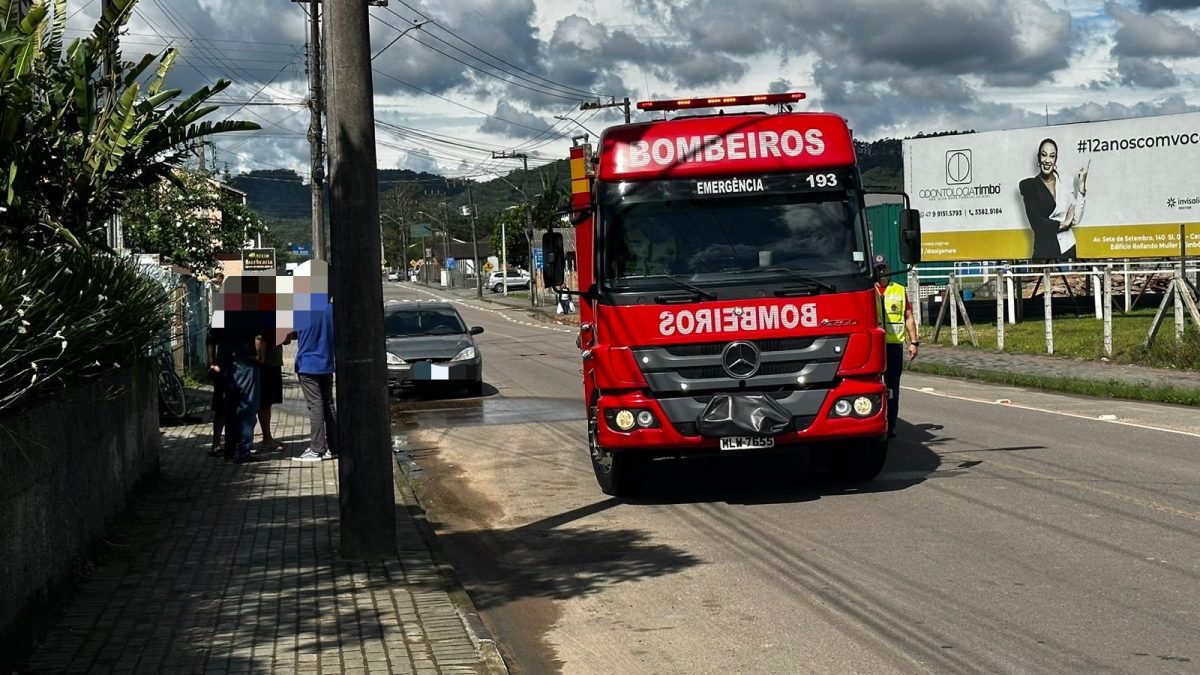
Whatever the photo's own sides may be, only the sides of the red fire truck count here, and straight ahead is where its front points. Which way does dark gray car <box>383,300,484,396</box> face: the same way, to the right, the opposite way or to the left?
the same way

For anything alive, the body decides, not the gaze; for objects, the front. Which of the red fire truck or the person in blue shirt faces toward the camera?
the red fire truck

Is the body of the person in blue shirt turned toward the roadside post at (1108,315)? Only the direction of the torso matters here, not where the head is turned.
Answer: no

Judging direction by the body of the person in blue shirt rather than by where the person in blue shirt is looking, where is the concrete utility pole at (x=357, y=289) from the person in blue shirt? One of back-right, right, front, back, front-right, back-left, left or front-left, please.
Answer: left

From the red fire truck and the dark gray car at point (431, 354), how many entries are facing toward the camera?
2

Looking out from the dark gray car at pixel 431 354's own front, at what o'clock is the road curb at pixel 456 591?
The road curb is roughly at 12 o'clock from the dark gray car.

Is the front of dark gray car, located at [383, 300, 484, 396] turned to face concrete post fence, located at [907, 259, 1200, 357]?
no

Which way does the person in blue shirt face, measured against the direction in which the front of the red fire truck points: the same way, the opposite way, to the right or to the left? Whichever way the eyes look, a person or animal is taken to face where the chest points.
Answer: to the right

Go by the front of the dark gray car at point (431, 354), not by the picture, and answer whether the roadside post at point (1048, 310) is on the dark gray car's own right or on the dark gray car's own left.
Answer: on the dark gray car's own left

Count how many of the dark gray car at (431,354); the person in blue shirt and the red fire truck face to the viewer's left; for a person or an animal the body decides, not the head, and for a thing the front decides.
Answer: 1

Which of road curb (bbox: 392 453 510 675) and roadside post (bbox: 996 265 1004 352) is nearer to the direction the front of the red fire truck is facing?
the road curb

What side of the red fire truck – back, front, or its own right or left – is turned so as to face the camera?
front

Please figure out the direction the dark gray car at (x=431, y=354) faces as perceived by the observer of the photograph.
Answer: facing the viewer

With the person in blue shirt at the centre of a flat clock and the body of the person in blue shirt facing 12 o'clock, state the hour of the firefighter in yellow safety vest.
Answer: The firefighter in yellow safety vest is roughly at 6 o'clock from the person in blue shirt.
